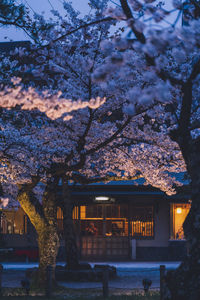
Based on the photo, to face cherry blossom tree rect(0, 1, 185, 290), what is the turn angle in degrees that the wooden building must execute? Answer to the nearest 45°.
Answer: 0° — it already faces it

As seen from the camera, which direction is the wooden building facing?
toward the camera
